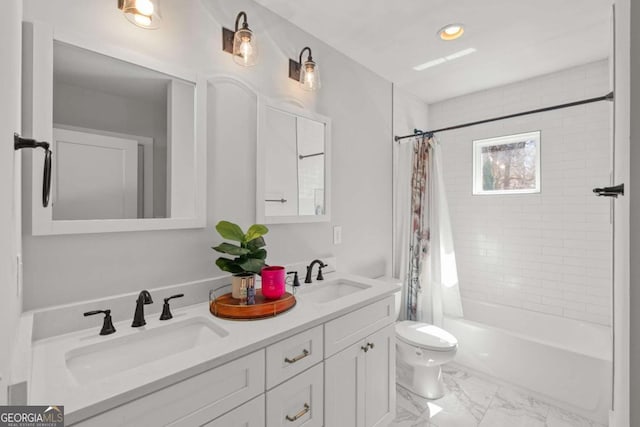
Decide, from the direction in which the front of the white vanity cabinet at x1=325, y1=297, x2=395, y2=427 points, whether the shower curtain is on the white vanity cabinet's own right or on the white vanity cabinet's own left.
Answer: on the white vanity cabinet's own left

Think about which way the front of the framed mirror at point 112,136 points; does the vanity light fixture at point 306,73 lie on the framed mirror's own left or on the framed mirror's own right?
on the framed mirror's own left

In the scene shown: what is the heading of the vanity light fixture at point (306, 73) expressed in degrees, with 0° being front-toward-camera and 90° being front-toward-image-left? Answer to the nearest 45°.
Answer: approximately 315°

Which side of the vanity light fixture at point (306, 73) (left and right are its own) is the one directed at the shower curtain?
left

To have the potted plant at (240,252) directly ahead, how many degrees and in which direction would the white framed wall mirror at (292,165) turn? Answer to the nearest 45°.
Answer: approximately 90° to its right

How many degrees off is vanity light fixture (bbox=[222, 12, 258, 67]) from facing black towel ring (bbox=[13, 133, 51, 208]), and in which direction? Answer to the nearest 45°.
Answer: approximately 90° to its right

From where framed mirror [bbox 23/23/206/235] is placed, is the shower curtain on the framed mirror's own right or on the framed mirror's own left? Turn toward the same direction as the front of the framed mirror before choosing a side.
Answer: on the framed mirror's own left

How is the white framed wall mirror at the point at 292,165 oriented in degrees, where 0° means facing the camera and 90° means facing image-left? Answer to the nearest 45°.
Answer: approximately 315°

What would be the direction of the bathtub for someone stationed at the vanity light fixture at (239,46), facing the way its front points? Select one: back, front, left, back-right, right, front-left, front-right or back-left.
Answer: front-left

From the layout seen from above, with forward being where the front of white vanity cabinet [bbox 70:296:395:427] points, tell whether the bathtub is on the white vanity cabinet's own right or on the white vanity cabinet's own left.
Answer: on the white vanity cabinet's own left
